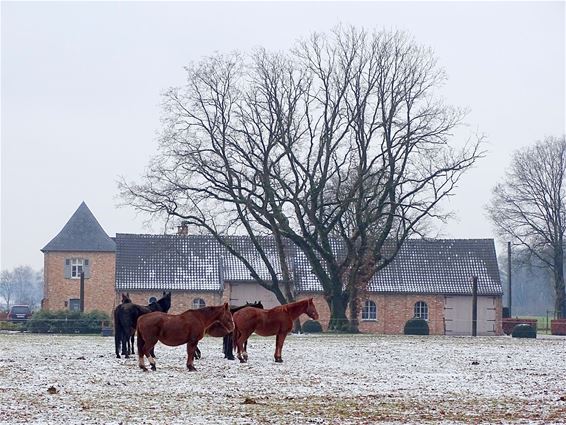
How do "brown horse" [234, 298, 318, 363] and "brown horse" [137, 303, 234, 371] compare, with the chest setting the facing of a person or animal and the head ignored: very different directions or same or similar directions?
same or similar directions

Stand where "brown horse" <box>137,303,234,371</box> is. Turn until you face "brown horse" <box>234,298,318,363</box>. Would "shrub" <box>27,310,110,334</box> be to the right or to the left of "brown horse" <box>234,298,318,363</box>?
left

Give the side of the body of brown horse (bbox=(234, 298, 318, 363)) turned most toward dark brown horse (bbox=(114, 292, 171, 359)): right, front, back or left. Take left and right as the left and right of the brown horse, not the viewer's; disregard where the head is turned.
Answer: back

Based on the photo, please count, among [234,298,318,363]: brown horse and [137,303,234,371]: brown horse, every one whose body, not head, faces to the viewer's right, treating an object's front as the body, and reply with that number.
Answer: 2

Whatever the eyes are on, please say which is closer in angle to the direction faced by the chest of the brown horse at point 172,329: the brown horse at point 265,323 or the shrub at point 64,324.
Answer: the brown horse

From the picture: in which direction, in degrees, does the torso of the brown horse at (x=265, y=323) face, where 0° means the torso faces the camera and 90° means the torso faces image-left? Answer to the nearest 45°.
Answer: approximately 270°

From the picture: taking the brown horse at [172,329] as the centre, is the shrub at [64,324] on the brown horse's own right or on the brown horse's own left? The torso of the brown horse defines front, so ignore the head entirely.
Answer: on the brown horse's own left

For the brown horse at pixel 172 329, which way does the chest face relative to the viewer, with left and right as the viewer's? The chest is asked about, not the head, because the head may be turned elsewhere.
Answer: facing to the right of the viewer

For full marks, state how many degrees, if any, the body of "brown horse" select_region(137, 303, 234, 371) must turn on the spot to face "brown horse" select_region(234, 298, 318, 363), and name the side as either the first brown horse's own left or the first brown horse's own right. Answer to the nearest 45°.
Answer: approximately 45° to the first brown horse's own left

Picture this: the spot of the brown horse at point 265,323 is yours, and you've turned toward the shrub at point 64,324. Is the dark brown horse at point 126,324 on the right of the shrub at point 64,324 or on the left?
left
